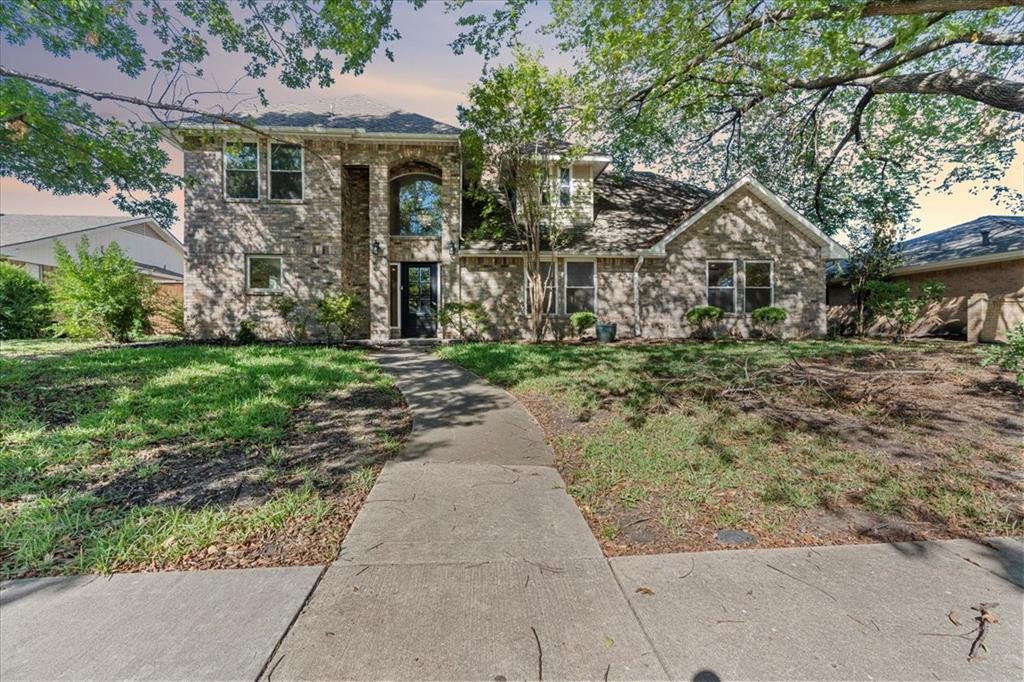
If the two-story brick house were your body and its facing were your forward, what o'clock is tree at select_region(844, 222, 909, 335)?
The tree is roughly at 9 o'clock from the two-story brick house.

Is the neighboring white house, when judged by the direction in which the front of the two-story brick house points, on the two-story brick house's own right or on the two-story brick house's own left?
on the two-story brick house's own right

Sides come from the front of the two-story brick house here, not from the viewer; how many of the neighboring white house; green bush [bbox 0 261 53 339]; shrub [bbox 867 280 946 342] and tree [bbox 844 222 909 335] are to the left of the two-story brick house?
2

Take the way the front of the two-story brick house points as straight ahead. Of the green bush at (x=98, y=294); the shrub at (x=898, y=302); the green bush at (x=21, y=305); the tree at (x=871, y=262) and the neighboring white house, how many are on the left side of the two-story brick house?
2

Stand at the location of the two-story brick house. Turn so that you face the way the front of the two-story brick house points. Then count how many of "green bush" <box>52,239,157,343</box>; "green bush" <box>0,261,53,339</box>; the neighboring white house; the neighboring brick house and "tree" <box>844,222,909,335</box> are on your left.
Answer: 2

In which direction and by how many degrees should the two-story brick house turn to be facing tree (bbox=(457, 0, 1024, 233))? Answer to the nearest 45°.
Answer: approximately 45° to its left

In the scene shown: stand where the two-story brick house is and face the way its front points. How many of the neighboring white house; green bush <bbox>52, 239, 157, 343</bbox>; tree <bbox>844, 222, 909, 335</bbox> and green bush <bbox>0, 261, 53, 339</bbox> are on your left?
1

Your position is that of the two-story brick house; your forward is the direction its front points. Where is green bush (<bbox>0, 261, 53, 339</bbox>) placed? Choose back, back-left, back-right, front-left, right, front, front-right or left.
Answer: right

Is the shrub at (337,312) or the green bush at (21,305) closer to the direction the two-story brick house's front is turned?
the shrub

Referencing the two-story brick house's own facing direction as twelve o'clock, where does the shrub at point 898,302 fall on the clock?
The shrub is roughly at 9 o'clock from the two-story brick house.

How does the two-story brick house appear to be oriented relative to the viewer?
toward the camera
